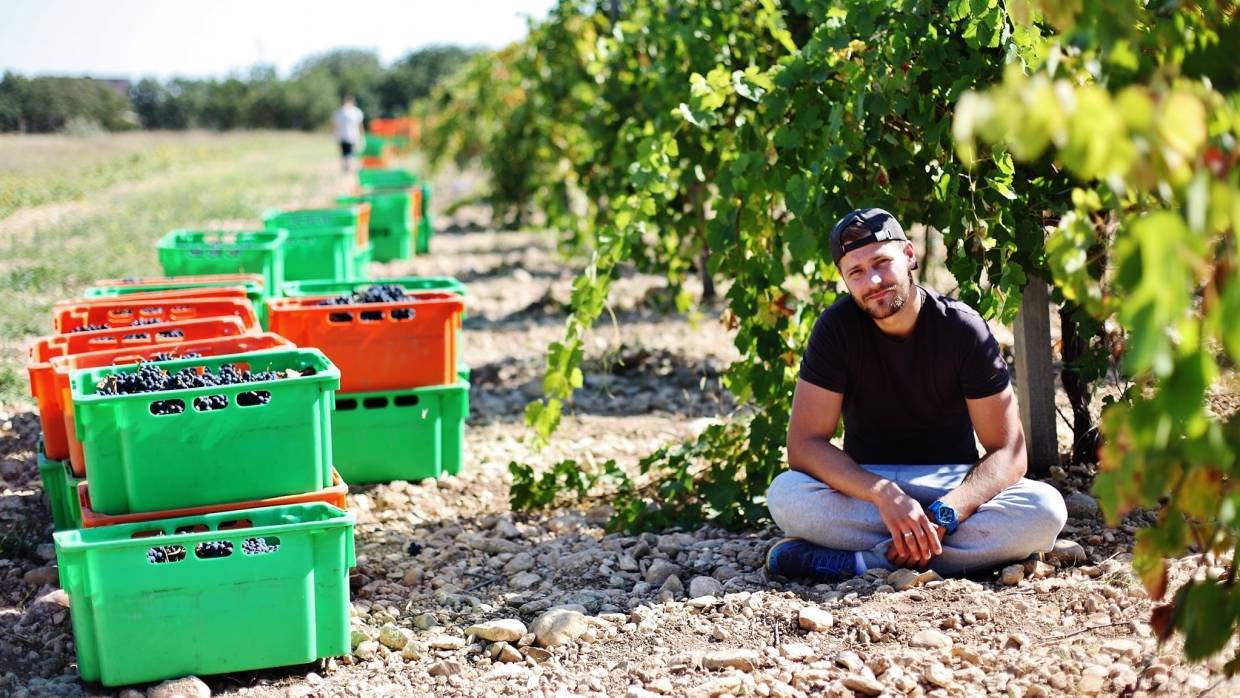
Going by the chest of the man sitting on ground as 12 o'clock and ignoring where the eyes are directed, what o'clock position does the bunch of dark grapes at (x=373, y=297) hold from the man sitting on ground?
The bunch of dark grapes is roughly at 4 o'clock from the man sitting on ground.

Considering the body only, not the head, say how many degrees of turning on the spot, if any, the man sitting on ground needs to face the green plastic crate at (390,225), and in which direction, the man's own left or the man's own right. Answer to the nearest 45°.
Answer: approximately 135° to the man's own right

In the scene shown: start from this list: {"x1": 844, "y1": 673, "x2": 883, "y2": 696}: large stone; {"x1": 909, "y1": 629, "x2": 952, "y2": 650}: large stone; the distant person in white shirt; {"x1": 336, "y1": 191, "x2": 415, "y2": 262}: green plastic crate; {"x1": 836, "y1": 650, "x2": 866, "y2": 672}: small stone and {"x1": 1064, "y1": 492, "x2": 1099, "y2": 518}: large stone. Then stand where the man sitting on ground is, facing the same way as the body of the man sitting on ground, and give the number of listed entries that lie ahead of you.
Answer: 3

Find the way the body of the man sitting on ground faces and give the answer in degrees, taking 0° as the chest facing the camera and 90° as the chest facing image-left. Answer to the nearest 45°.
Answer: approximately 0°

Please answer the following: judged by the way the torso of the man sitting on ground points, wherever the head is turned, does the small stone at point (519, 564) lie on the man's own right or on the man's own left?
on the man's own right

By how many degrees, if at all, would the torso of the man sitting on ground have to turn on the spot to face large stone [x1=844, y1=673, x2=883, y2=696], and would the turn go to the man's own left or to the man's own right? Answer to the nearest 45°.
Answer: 0° — they already face it

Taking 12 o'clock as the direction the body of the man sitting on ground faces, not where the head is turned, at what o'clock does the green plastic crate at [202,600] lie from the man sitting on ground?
The green plastic crate is roughly at 2 o'clock from the man sitting on ground.

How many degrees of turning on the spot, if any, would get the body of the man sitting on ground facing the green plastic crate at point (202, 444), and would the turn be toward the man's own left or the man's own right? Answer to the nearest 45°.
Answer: approximately 90° to the man's own right

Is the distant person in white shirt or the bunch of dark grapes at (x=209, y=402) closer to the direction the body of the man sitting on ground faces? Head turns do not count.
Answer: the bunch of dark grapes

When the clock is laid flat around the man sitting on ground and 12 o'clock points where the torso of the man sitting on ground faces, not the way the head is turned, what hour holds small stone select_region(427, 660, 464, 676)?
The small stone is roughly at 2 o'clock from the man sitting on ground.

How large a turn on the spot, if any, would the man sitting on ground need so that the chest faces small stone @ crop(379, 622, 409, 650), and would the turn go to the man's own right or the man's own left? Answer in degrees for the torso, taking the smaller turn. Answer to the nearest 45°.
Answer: approximately 45° to the man's own right

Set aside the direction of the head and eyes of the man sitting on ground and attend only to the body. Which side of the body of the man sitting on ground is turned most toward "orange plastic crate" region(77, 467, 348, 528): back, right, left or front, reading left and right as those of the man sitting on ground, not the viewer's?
right
